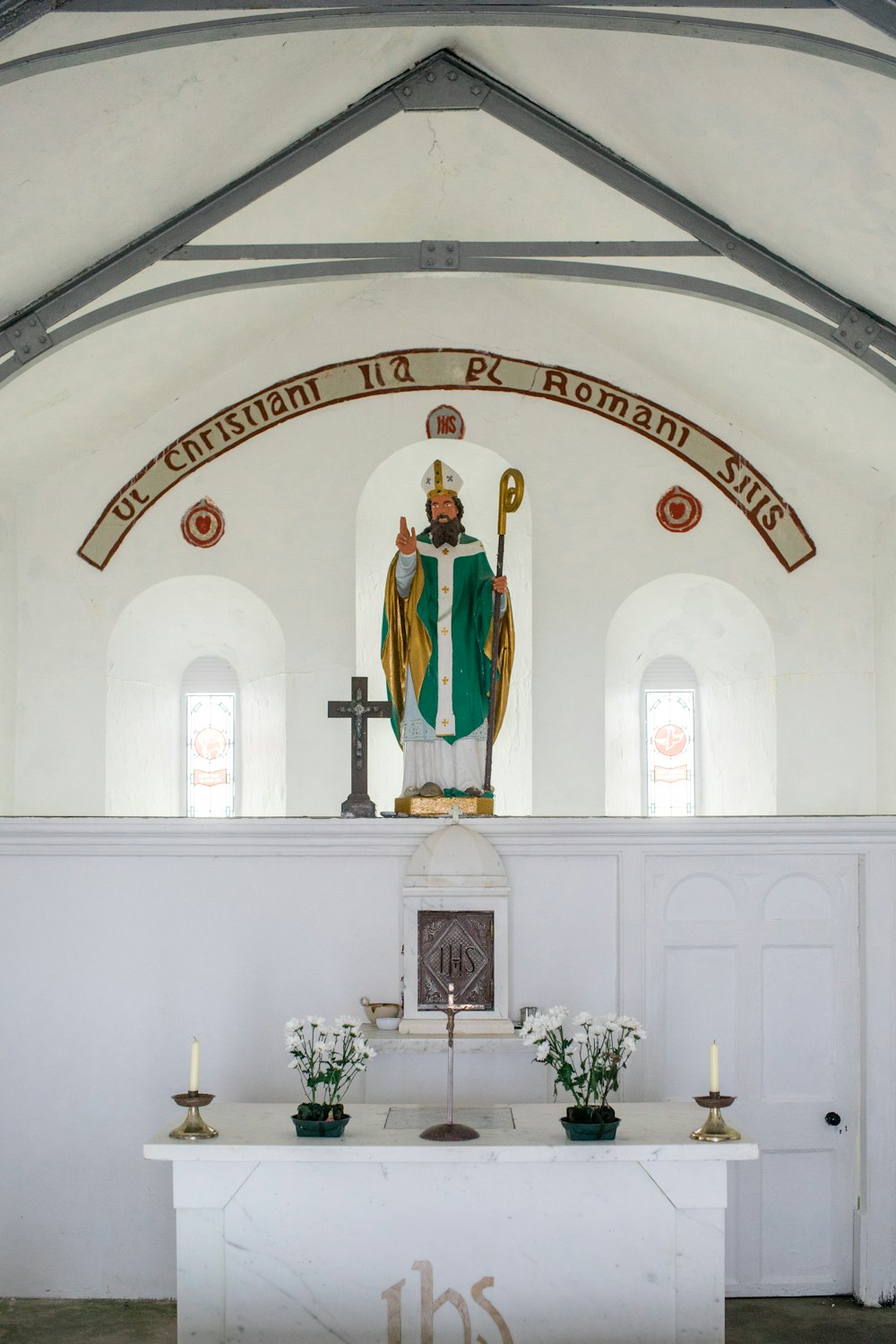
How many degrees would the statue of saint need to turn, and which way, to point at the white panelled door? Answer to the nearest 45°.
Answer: approximately 45° to its left

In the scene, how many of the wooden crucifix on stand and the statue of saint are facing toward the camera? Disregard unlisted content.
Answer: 2

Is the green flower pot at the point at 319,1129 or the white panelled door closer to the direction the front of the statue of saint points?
the green flower pot

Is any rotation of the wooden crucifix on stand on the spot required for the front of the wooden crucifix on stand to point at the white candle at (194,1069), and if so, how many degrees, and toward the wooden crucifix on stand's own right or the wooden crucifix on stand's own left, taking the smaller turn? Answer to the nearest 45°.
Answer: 0° — it already faces it

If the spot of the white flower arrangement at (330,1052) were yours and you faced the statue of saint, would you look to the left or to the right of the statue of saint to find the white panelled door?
right

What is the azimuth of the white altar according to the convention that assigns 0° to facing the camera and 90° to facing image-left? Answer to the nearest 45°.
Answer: approximately 0°
